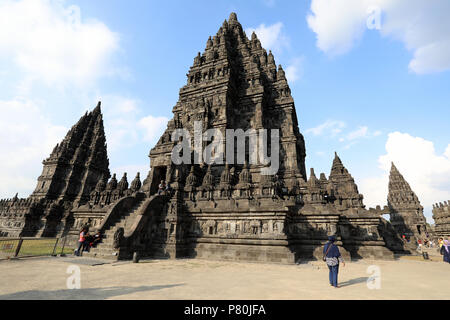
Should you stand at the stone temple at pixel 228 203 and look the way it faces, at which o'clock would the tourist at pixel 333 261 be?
The tourist is roughly at 10 o'clock from the stone temple.

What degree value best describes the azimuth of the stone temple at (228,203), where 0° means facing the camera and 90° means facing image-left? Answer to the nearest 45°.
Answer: approximately 45°

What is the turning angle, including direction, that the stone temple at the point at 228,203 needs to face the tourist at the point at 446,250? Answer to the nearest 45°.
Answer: approximately 135° to its left
